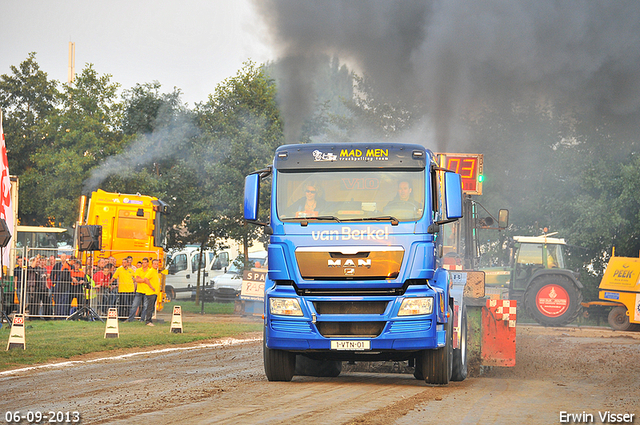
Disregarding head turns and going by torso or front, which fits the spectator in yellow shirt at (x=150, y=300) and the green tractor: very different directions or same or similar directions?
very different directions

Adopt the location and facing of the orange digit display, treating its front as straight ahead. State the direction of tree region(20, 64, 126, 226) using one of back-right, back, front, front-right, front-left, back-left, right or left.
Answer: back-right

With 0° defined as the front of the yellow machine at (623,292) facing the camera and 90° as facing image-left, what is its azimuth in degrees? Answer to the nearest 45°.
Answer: approximately 90°

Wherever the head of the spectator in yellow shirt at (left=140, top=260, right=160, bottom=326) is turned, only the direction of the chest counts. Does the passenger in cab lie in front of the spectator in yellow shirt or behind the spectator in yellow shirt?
in front

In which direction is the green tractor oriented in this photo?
to the viewer's left

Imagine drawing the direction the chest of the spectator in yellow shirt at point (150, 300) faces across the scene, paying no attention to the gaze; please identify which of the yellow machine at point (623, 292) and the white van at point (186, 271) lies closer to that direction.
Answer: the yellow machine

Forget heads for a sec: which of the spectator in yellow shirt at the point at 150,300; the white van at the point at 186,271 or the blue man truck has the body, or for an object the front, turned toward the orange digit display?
the spectator in yellow shirt

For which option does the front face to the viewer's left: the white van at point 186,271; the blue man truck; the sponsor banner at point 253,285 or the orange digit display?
the white van

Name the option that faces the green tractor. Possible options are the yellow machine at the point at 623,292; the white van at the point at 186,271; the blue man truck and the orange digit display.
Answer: the yellow machine

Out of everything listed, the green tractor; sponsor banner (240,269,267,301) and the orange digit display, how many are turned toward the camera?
2
